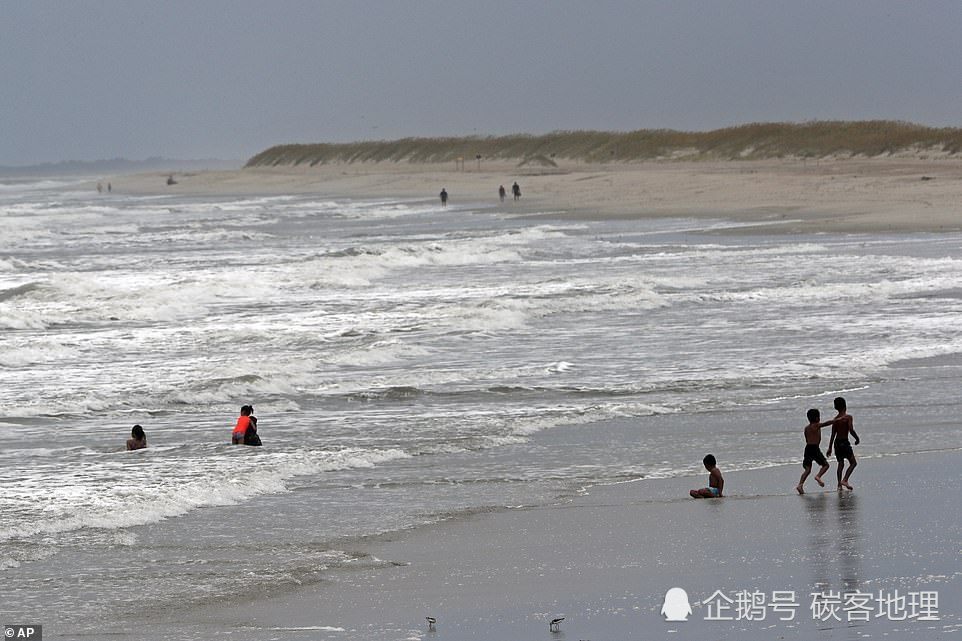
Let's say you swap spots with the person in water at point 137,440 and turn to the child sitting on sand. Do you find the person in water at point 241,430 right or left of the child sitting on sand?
left

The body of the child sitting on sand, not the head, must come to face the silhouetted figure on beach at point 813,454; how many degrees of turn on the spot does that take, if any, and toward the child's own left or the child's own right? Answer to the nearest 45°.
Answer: approximately 135° to the child's own right

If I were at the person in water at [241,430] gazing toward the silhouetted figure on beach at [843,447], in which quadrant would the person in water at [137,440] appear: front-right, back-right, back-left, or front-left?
back-right

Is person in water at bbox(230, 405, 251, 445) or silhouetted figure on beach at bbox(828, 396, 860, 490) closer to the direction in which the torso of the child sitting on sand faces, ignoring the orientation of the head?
the person in water
